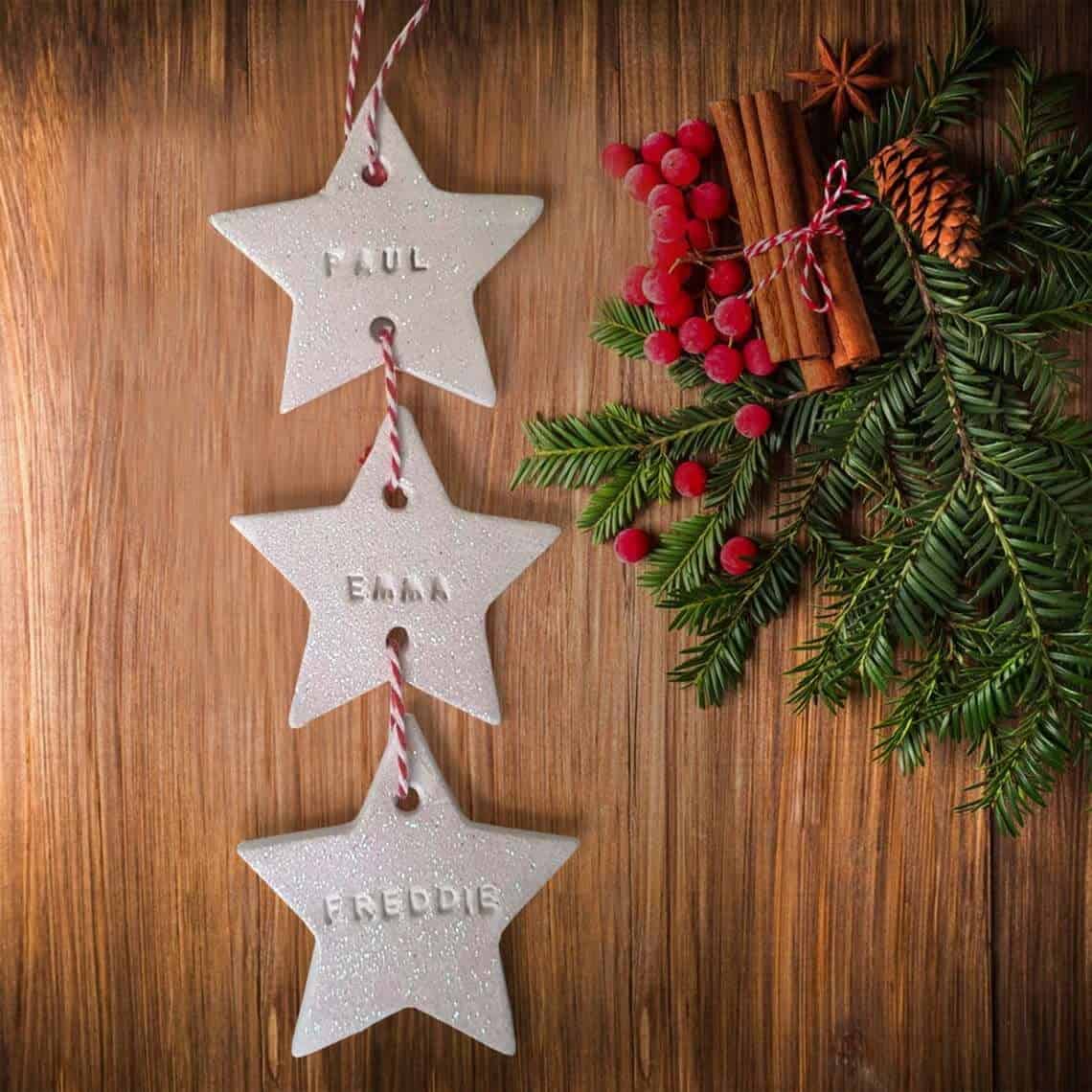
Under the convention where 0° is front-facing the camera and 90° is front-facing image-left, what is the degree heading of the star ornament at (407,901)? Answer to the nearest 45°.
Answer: approximately 0°

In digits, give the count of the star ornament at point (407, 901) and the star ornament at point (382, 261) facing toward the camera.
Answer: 2
